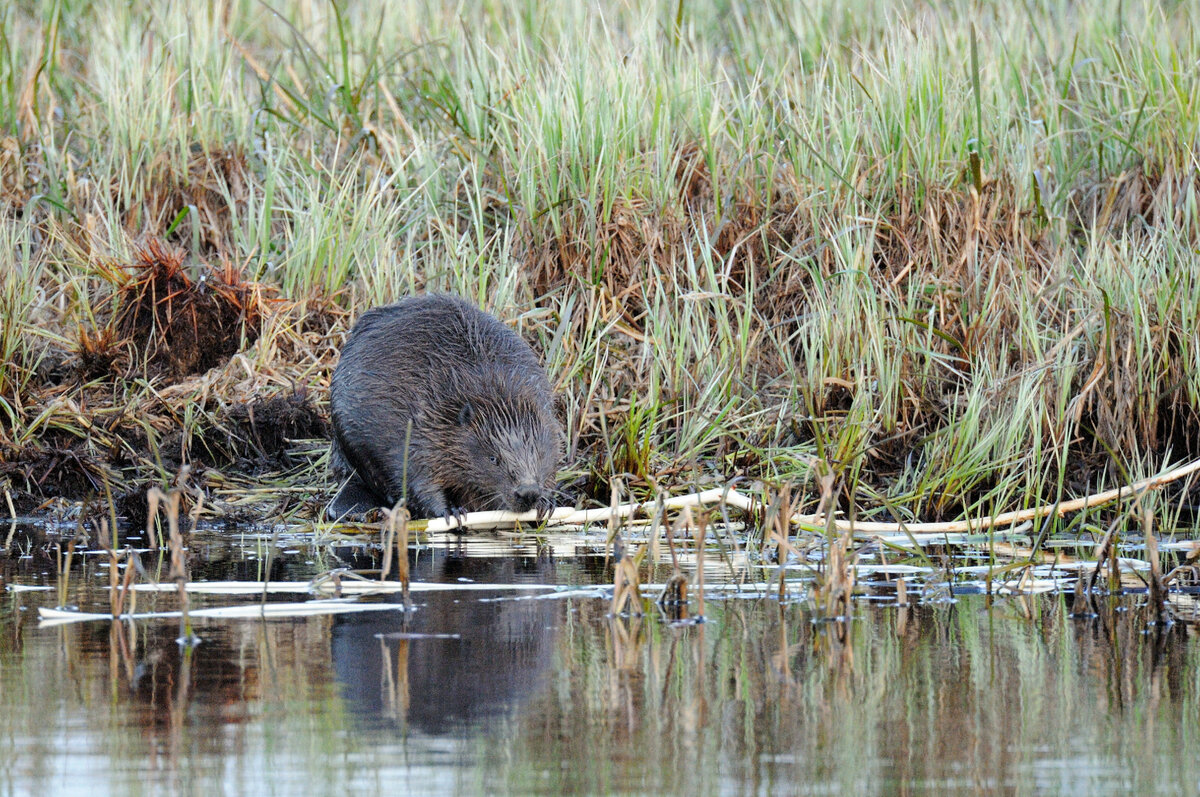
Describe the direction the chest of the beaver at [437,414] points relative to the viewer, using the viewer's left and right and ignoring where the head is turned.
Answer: facing the viewer and to the right of the viewer

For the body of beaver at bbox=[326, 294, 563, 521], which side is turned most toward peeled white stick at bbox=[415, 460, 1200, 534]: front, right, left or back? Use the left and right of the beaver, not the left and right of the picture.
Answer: front
